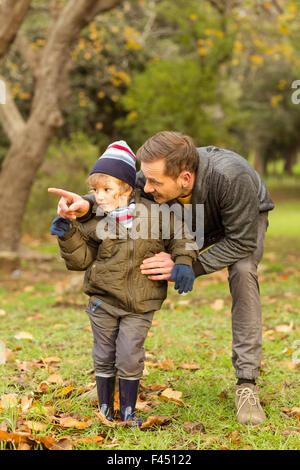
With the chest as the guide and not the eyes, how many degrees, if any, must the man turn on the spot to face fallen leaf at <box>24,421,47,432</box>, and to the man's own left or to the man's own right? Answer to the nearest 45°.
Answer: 0° — they already face it

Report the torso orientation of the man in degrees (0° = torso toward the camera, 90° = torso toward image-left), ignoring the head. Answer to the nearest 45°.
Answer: approximately 45°

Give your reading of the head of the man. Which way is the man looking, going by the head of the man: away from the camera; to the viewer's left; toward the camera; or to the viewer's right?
to the viewer's left

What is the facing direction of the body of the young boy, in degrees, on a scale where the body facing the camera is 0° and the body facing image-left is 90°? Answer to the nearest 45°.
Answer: approximately 0°
